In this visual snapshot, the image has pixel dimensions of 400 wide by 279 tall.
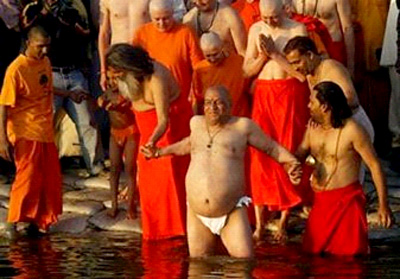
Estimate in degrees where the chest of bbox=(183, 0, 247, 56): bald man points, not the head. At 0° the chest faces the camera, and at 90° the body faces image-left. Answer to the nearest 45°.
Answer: approximately 45°

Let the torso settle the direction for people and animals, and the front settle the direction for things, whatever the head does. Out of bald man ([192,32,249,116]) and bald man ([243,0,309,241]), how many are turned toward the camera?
2

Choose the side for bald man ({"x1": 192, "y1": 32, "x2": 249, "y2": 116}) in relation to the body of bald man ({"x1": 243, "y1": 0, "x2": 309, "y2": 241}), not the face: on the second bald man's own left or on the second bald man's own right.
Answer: on the second bald man's own right

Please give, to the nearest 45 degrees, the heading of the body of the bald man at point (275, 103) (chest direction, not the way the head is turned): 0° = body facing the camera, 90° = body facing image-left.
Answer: approximately 0°

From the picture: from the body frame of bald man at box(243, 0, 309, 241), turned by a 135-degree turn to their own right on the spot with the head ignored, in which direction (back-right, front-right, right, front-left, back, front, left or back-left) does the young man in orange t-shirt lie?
front-left

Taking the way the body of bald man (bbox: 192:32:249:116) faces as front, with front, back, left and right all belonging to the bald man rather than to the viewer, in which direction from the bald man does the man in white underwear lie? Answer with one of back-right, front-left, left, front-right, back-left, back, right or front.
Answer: front
